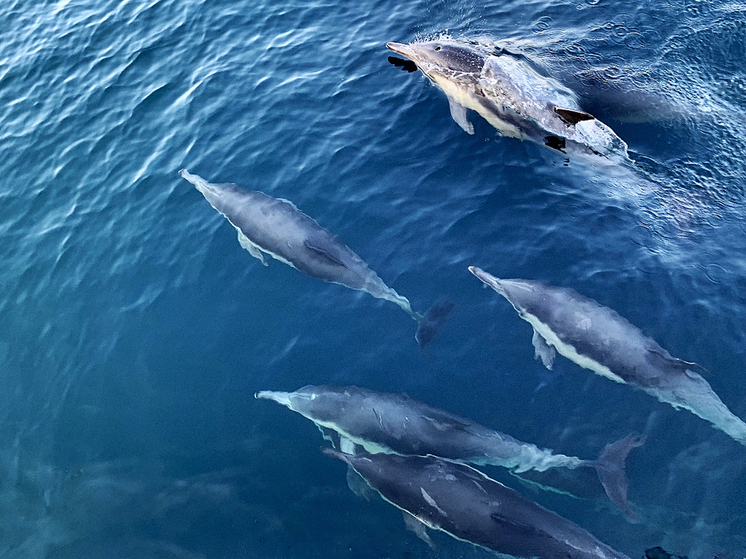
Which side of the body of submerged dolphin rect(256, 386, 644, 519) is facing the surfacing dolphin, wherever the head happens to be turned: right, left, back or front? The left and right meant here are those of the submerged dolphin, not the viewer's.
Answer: right

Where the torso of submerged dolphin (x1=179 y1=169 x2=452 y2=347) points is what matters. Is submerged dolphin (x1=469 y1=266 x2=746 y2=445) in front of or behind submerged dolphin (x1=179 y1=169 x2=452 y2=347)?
behind

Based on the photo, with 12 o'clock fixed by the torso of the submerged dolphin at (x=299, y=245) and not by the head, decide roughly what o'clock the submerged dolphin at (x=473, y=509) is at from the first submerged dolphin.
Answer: The submerged dolphin at (x=473, y=509) is roughly at 7 o'clock from the submerged dolphin at (x=299, y=245).

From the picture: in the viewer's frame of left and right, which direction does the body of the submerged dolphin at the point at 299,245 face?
facing away from the viewer and to the left of the viewer

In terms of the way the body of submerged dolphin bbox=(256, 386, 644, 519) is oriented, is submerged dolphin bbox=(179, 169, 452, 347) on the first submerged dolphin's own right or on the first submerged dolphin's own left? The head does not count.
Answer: on the first submerged dolphin's own right

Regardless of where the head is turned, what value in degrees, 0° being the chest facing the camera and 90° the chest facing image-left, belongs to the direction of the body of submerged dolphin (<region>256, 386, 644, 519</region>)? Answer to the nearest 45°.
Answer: approximately 90°

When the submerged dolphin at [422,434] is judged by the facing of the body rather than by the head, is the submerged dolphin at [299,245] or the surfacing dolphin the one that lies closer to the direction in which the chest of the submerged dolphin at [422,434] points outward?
the submerged dolphin
